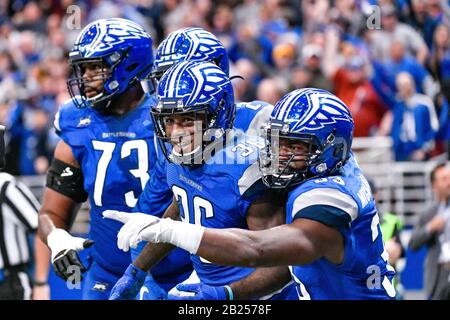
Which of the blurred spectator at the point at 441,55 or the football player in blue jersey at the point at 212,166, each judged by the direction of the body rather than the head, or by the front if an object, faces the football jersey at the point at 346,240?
the blurred spectator

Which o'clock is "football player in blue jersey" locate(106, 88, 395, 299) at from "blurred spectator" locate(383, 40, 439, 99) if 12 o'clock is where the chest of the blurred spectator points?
The football player in blue jersey is roughly at 12 o'clock from the blurred spectator.

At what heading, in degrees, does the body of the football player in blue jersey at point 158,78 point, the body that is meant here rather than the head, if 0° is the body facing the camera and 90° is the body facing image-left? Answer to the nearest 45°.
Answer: approximately 45°

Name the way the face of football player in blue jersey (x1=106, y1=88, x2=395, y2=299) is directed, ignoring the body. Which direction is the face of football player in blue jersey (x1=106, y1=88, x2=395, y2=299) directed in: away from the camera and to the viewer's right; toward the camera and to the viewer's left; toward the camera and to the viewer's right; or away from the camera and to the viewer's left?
toward the camera and to the viewer's left

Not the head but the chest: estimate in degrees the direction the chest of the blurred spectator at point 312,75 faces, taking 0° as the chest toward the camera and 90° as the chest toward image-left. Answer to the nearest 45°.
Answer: approximately 0°

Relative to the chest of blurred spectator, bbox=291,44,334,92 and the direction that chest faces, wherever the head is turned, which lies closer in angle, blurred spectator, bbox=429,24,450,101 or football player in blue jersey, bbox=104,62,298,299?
the football player in blue jersey

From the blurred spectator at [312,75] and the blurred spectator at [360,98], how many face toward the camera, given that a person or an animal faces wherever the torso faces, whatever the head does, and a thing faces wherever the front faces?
2

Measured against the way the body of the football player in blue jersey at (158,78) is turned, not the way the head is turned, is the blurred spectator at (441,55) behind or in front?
behind

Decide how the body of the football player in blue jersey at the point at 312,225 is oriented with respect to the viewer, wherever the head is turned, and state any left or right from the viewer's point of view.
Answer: facing to the left of the viewer
